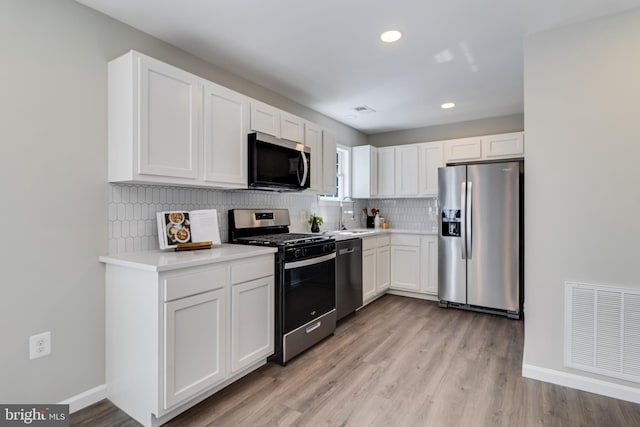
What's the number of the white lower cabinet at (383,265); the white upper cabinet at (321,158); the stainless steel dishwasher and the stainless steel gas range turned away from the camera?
0

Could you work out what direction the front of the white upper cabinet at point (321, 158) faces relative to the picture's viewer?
facing the viewer and to the right of the viewer

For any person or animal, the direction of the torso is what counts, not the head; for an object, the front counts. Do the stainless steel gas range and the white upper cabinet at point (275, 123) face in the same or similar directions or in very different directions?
same or similar directions

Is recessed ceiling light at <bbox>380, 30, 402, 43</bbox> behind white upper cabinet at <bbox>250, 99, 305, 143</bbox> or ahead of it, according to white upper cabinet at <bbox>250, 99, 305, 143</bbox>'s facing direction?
ahead

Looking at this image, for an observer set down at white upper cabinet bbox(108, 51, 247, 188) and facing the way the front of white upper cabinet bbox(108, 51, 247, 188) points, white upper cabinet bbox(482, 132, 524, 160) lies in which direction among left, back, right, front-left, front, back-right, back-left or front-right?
front-left

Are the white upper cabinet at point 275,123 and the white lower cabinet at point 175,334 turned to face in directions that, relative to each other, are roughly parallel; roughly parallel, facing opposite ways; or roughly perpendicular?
roughly parallel

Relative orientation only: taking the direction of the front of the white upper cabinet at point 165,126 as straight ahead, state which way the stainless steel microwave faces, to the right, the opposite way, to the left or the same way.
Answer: the same way

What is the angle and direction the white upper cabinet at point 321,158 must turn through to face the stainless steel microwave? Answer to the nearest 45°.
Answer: approximately 90° to its right

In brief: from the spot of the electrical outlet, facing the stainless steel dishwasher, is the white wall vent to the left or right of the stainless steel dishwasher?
right
